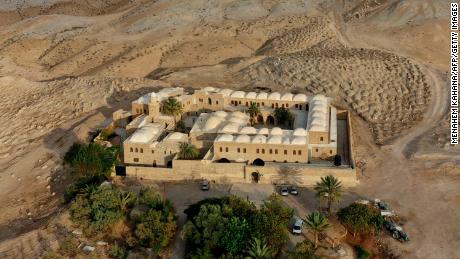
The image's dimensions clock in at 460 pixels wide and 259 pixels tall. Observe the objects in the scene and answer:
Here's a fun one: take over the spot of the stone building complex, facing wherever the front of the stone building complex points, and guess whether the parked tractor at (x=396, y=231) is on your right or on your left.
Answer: on your left

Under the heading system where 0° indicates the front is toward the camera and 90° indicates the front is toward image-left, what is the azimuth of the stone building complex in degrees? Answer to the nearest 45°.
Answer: approximately 0°
